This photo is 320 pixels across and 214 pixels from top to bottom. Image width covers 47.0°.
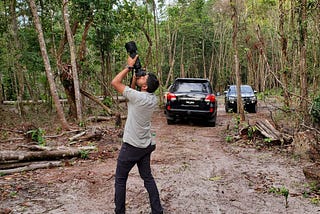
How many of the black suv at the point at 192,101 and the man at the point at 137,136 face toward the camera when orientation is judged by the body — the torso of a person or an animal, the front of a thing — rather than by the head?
0

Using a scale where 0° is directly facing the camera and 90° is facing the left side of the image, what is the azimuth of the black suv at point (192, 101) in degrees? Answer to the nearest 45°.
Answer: approximately 180°

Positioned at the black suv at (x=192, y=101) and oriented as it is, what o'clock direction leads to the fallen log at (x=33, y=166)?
The fallen log is roughly at 7 o'clock from the black suv.

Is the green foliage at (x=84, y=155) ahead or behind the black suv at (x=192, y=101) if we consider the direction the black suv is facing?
behind

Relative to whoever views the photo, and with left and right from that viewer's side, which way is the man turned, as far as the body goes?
facing away from the viewer and to the left of the viewer

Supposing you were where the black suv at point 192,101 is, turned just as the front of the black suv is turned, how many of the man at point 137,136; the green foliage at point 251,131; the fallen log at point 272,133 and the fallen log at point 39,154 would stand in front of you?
0

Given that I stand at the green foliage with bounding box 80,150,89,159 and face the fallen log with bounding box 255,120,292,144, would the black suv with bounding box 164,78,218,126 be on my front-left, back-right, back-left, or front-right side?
front-left

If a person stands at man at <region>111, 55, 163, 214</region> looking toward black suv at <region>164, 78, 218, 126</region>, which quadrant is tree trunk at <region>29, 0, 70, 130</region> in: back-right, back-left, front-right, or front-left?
front-left

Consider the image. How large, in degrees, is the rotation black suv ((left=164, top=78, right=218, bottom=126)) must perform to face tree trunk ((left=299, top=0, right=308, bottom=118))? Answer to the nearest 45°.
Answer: approximately 135° to its right

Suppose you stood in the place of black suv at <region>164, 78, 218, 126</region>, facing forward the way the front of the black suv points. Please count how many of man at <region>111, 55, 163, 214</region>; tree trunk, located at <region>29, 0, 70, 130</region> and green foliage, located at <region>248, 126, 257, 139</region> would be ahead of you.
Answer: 0
